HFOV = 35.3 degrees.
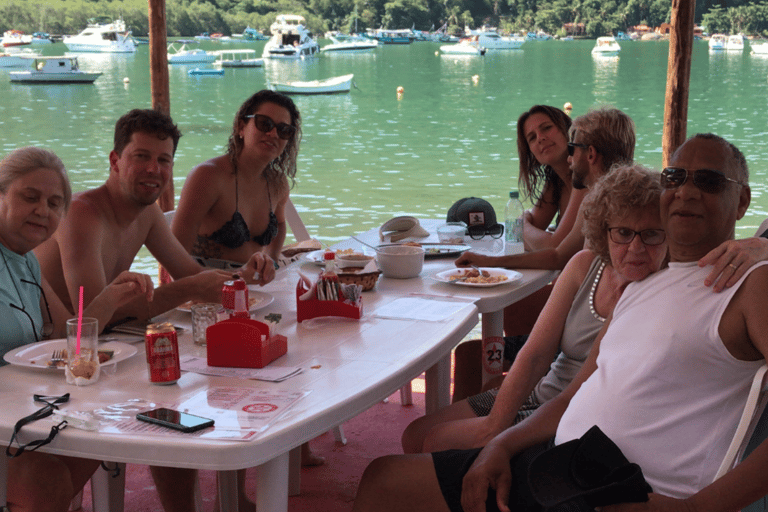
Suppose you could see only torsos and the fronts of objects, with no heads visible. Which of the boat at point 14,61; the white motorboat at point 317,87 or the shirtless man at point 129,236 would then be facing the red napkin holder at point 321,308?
the shirtless man

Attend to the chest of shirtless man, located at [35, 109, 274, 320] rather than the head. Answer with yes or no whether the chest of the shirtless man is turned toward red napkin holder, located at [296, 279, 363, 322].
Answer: yes

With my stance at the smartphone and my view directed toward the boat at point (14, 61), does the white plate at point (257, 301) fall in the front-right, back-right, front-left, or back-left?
front-right

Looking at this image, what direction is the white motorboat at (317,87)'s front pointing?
to the viewer's right

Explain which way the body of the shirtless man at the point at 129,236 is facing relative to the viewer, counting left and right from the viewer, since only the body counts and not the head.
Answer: facing the viewer and to the right of the viewer

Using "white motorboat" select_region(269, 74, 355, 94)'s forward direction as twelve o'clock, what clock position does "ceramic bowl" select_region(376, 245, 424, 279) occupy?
The ceramic bowl is roughly at 3 o'clock from the white motorboat.

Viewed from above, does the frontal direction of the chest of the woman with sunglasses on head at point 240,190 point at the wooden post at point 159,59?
no

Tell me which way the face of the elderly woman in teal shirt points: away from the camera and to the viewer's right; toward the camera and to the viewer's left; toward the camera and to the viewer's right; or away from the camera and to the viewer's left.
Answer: toward the camera and to the viewer's right
